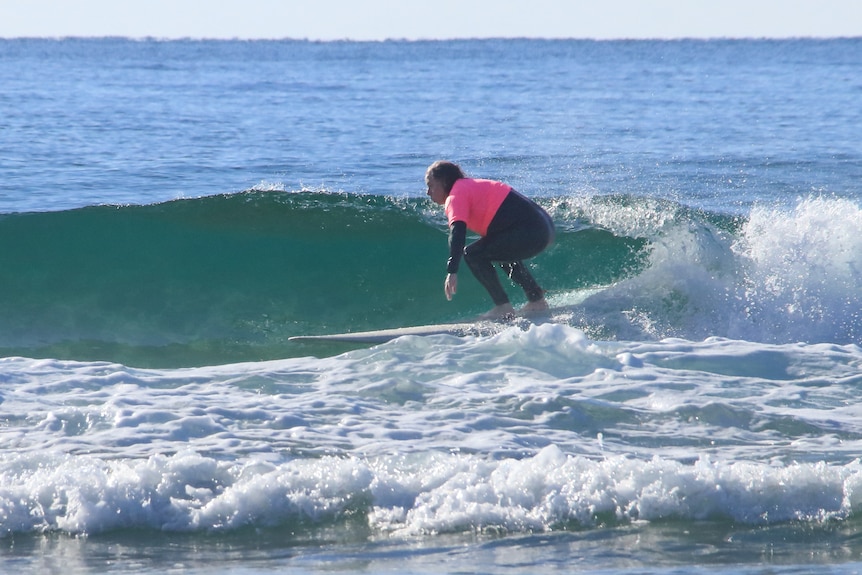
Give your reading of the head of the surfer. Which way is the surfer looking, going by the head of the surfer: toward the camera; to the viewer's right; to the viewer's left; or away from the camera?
to the viewer's left

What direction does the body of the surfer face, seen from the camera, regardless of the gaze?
to the viewer's left

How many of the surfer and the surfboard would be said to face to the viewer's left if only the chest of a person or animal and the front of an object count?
2

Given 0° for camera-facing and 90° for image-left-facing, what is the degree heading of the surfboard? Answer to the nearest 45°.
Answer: approximately 90°
